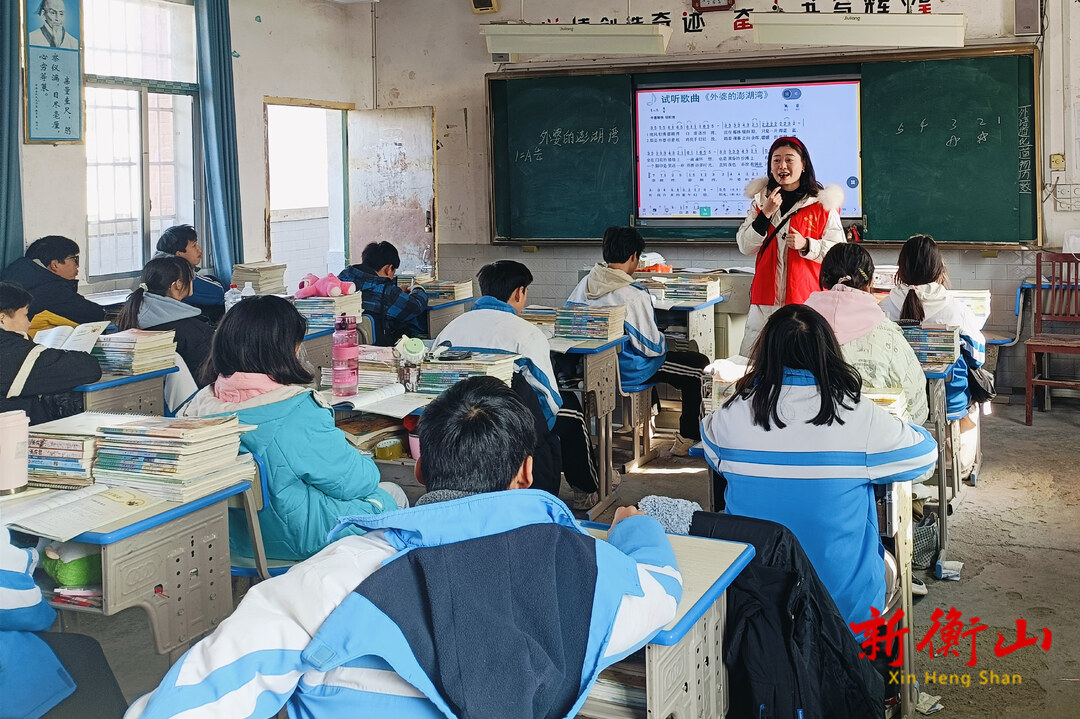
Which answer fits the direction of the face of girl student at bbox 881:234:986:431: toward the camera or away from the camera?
away from the camera

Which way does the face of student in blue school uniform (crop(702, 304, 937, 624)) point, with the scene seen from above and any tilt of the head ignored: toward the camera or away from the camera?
away from the camera

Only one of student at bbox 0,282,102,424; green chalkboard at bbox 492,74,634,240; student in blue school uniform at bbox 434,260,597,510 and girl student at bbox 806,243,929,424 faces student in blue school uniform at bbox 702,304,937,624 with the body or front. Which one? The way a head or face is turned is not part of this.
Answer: the green chalkboard

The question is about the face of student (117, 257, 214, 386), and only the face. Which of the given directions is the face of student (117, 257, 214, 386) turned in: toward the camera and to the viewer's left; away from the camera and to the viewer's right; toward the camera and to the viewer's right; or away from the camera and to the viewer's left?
away from the camera and to the viewer's right

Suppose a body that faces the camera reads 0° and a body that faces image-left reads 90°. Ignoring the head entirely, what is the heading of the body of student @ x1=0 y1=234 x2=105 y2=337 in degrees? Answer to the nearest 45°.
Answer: approximately 270°

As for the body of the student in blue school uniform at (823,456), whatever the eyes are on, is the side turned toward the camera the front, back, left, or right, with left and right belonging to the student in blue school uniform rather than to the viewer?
back

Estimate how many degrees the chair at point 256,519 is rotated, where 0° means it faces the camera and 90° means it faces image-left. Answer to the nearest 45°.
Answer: approximately 225°

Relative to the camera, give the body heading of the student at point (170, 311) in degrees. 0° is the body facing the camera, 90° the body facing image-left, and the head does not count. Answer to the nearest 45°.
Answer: approximately 225°

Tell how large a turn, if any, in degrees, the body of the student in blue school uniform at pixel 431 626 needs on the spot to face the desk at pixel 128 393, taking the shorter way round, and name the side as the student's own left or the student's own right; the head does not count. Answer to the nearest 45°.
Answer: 0° — they already face it

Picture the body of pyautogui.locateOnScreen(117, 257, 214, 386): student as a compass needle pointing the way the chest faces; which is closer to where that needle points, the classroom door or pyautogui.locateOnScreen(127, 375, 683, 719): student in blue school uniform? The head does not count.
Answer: the classroom door

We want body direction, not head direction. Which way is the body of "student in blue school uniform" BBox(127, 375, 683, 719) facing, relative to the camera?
away from the camera
